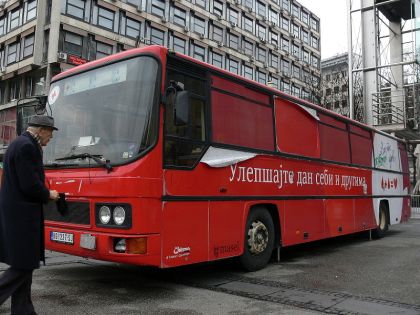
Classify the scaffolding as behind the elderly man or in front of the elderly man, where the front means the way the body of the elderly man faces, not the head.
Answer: in front

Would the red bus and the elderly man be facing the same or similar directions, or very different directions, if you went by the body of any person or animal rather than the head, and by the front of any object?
very different directions

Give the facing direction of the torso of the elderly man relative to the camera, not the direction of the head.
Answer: to the viewer's right

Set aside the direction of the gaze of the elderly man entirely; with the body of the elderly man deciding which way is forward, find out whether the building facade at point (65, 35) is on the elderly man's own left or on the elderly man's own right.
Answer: on the elderly man's own left

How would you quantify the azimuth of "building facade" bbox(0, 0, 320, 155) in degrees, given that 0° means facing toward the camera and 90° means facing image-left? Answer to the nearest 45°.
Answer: approximately 315°

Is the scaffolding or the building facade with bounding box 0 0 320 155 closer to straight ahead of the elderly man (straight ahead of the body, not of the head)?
the scaffolding

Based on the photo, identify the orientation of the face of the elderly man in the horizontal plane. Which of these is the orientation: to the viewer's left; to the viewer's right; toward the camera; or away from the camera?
to the viewer's right

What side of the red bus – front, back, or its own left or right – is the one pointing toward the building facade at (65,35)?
right

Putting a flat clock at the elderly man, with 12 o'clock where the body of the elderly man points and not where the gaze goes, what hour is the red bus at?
The red bus is roughly at 11 o'clock from the elderly man.

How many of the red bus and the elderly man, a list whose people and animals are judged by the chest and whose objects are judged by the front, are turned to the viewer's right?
1

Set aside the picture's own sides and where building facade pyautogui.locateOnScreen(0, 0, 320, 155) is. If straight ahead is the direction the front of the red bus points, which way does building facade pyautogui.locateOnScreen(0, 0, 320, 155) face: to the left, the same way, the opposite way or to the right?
to the left

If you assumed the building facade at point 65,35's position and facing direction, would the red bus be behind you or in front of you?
in front
